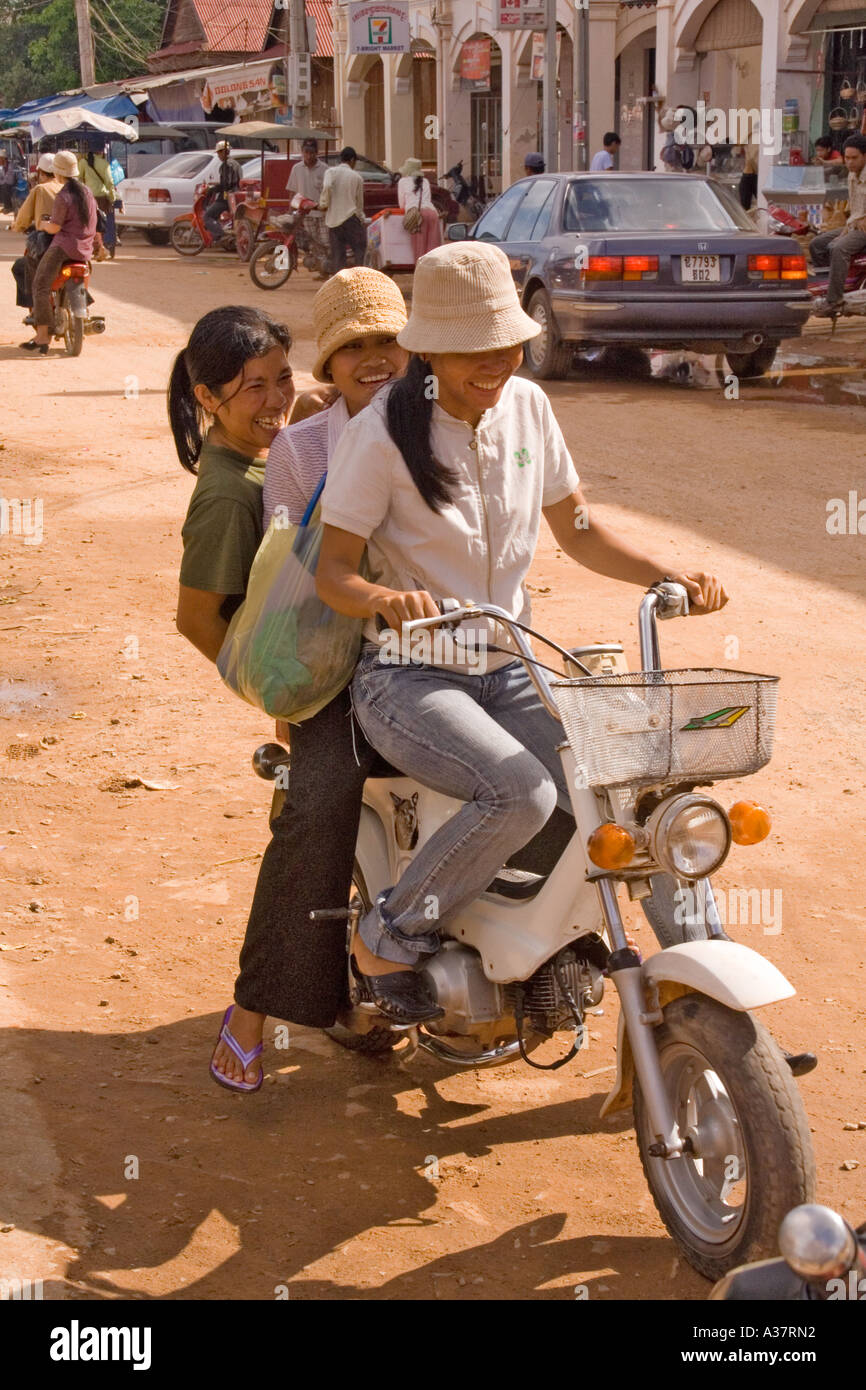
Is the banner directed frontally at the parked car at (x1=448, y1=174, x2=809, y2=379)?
yes

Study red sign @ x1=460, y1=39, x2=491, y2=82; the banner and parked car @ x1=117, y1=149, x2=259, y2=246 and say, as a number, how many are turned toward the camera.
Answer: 2

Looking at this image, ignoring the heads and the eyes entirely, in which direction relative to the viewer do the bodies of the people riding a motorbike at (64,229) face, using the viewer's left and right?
facing away from the viewer and to the left of the viewer

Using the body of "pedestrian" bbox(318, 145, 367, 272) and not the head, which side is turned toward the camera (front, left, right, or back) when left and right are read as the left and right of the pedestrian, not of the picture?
back

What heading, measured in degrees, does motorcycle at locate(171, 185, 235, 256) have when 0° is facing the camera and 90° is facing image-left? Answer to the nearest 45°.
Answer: approximately 90°

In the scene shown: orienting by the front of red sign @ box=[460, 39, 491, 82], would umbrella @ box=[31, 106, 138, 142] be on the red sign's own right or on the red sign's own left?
on the red sign's own right

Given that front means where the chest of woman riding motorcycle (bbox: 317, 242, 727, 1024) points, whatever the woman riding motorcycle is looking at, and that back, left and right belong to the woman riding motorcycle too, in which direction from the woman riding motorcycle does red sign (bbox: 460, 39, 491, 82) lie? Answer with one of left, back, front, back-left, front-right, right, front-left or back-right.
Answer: back-left

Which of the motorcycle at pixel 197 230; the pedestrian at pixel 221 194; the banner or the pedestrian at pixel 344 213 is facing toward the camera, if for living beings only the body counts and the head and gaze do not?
the banner

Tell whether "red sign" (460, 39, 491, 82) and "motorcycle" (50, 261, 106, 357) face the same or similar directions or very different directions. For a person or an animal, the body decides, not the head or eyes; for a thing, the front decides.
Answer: very different directions

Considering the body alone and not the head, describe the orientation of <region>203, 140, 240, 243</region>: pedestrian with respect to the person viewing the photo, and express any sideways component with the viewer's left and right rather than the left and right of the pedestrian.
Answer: facing to the left of the viewer

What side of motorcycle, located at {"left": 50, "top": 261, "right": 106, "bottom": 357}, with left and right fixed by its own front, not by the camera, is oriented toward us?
back
